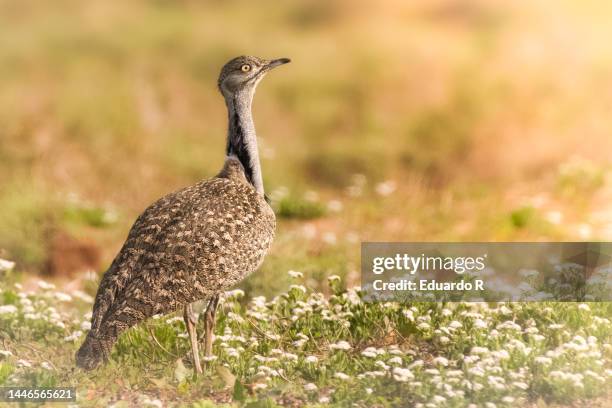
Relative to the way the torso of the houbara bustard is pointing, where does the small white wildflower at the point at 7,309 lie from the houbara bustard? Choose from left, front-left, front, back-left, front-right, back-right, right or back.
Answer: back-left

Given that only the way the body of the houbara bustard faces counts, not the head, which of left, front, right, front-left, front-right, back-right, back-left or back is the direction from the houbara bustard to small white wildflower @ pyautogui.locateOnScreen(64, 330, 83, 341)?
back-left

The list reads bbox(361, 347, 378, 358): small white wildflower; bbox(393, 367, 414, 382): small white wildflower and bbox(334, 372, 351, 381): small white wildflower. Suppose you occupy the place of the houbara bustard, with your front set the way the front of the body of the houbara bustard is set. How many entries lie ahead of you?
3

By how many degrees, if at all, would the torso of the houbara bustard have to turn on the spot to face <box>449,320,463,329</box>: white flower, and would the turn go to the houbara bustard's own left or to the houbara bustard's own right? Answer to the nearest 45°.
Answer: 0° — it already faces it

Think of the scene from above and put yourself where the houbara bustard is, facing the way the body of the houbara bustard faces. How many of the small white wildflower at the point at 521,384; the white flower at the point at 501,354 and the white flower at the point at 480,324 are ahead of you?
3

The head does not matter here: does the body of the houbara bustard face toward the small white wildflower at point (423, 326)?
yes

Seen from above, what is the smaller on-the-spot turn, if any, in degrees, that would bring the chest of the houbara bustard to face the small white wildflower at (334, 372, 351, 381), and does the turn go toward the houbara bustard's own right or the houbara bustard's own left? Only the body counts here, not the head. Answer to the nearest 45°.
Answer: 0° — it already faces it

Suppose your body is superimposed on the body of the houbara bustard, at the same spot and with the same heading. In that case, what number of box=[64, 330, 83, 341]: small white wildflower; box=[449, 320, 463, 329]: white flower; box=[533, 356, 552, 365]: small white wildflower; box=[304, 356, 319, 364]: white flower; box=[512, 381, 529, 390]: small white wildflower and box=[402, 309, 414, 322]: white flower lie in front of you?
5

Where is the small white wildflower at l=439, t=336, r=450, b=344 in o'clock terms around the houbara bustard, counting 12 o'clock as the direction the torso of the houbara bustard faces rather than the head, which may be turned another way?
The small white wildflower is roughly at 12 o'clock from the houbara bustard.

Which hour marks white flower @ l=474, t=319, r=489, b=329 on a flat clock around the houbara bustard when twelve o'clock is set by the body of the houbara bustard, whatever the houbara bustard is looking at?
The white flower is roughly at 12 o'clock from the houbara bustard.

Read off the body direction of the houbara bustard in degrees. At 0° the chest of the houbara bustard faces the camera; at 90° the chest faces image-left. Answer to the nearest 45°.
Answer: approximately 270°

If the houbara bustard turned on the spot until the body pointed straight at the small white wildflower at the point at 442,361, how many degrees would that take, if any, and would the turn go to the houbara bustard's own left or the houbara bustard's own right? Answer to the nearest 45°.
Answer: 0° — it already faces it

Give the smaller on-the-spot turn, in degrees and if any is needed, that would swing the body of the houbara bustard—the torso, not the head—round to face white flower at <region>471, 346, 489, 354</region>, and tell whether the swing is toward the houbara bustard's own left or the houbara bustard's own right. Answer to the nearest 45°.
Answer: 0° — it already faces it
